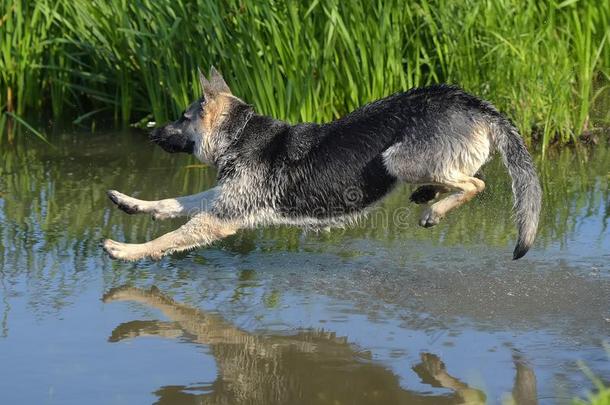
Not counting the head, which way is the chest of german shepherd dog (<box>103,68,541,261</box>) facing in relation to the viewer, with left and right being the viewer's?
facing to the left of the viewer
